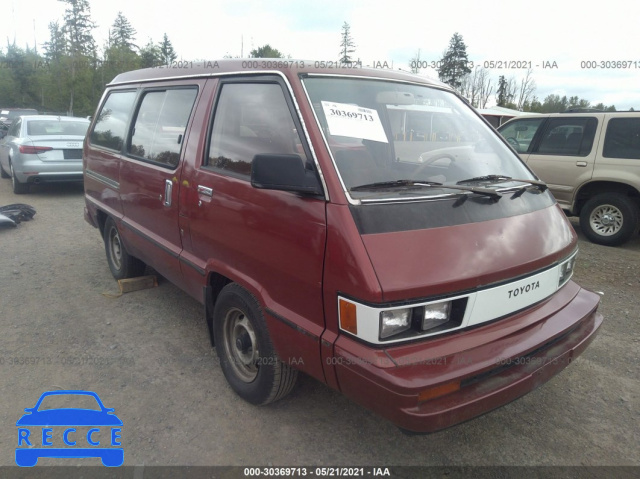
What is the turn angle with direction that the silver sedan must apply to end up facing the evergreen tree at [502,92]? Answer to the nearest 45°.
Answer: approximately 45° to its right

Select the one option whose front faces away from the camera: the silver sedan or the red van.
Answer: the silver sedan

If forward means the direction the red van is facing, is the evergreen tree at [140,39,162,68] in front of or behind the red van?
behind

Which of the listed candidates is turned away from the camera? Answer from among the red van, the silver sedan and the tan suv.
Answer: the silver sedan

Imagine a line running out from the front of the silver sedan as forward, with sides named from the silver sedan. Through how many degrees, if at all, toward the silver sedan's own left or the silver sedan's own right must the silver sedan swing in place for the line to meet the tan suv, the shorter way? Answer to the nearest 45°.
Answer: approximately 135° to the silver sedan's own right

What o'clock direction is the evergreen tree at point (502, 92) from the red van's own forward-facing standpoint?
The evergreen tree is roughly at 8 o'clock from the red van.

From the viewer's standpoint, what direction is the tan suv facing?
to the viewer's left

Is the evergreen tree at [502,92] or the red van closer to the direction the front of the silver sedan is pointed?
the evergreen tree

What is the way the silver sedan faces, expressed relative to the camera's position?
facing away from the viewer

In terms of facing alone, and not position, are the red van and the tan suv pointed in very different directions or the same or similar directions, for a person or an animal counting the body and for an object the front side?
very different directions

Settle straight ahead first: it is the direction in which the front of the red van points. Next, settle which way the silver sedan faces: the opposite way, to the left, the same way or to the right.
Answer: the opposite way

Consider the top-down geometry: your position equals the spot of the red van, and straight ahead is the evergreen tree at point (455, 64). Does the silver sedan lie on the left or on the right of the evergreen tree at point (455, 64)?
left
